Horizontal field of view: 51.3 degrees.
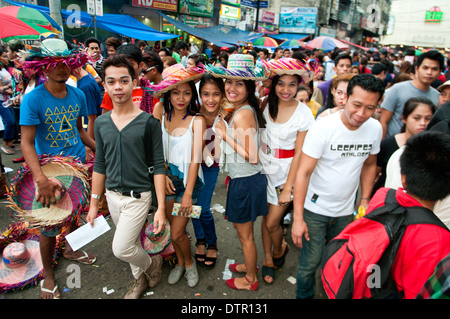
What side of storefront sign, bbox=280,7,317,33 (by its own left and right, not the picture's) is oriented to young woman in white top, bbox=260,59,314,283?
front

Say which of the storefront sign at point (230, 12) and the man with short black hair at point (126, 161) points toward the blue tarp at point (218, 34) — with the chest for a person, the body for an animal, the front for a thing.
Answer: the storefront sign

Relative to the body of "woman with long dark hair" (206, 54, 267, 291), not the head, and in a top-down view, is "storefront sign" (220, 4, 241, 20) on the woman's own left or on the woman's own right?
on the woman's own right

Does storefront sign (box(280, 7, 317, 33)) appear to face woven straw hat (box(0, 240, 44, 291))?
yes

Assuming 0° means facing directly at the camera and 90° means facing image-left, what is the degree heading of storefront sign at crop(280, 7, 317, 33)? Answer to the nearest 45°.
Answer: approximately 0°

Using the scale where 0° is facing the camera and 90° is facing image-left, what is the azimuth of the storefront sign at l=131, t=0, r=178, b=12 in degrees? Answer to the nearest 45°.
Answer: approximately 315°

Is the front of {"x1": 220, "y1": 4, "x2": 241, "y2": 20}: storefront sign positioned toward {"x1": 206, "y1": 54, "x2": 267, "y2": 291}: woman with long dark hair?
yes

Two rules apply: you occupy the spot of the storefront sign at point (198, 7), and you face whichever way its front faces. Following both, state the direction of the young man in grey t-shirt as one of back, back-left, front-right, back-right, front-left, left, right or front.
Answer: front-right

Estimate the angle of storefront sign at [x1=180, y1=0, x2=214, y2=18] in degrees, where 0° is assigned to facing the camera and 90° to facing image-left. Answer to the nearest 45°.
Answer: approximately 315°
